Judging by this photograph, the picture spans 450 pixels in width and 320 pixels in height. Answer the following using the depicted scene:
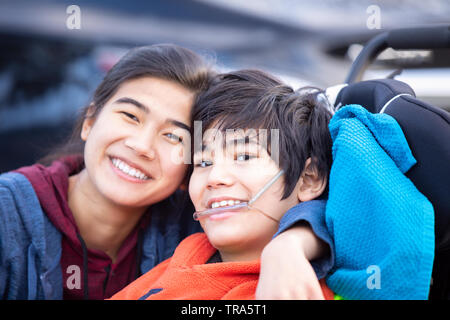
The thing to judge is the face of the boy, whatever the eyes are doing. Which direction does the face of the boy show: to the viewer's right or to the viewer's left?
to the viewer's left

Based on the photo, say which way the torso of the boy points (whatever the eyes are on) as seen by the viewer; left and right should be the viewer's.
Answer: facing the viewer and to the left of the viewer
